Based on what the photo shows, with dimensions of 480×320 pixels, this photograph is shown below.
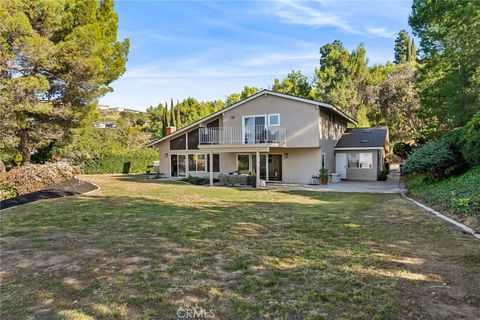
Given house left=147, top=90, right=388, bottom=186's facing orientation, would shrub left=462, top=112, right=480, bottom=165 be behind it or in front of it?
in front

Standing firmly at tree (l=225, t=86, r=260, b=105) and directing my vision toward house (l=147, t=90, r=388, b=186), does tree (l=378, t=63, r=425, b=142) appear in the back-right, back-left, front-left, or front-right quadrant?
front-left

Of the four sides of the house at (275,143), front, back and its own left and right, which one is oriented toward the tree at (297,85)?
back

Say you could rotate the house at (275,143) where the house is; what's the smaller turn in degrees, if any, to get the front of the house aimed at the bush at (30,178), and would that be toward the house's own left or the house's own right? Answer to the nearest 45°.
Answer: approximately 45° to the house's own right

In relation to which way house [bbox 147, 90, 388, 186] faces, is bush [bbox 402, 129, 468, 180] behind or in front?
in front

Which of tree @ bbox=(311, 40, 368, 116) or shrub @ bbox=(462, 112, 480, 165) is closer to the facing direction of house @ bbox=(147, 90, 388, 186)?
the shrub

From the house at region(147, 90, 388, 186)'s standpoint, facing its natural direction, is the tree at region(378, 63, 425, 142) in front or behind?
behind

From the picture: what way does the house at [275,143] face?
toward the camera

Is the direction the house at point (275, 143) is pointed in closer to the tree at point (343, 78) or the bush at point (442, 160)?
the bush

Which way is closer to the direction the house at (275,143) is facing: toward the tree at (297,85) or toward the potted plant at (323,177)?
the potted plant

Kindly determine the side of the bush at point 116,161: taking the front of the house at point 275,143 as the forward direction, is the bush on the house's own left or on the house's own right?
on the house's own right

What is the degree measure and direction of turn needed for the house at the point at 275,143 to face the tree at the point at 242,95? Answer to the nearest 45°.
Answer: approximately 180°
